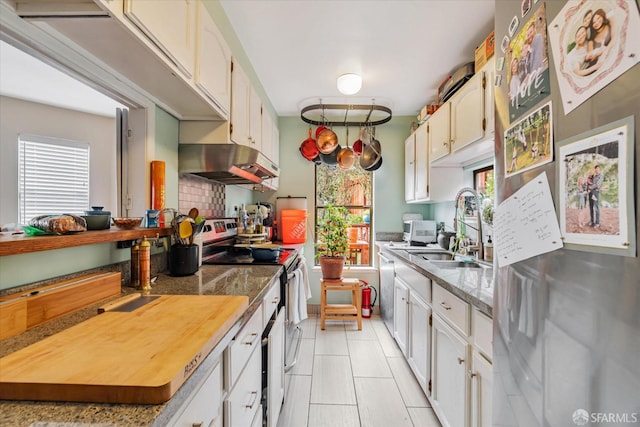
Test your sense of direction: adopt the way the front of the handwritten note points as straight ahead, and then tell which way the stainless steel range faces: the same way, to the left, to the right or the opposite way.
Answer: the opposite way

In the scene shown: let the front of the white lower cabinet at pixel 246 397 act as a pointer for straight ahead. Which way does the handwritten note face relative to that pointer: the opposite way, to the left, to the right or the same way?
the opposite way

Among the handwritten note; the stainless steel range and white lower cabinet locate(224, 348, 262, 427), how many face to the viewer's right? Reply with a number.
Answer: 2

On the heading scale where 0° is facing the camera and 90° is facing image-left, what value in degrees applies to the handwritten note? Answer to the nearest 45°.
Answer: approximately 45°

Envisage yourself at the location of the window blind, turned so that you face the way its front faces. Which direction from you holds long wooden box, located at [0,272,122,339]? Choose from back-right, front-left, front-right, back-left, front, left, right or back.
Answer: front-right

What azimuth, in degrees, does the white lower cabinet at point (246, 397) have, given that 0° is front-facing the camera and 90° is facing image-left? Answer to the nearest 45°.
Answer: approximately 270°

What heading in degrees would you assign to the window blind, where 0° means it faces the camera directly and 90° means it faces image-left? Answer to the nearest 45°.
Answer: approximately 315°

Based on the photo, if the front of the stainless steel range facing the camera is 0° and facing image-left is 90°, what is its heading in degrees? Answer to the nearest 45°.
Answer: approximately 270°
